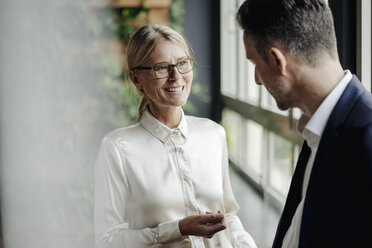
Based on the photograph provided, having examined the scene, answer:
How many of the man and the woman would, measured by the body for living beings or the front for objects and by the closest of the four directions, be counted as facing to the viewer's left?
1

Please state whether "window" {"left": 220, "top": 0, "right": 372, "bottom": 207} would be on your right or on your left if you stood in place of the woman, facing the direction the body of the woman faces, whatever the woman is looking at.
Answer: on your left

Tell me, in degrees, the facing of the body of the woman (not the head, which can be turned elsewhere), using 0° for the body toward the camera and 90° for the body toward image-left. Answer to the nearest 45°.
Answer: approximately 315°

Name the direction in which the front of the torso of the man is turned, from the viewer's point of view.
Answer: to the viewer's left

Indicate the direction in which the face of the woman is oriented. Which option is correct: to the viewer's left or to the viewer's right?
to the viewer's right
